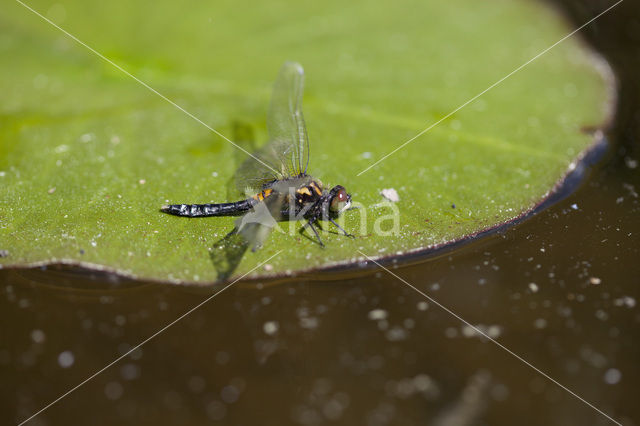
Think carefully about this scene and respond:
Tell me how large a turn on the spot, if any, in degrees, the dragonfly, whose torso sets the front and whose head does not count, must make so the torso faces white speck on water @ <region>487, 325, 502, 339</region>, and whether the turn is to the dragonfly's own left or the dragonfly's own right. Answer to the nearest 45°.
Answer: approximately 45° to the dragonfly's own right

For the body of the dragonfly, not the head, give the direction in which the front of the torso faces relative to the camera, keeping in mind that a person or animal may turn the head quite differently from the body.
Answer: to the viewer's right

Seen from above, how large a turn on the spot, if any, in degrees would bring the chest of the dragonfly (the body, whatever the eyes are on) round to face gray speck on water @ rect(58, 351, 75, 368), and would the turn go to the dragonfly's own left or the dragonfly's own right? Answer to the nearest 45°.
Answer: approximately 135° to the dragonfly's own right

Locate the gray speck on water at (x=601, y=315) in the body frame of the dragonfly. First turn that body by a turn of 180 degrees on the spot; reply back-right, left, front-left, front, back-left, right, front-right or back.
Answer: back-left

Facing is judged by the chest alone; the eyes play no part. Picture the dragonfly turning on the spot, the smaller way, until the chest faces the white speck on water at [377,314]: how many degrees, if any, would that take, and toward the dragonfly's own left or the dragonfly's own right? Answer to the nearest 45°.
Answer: approximately 90° to the dragonfly's own right

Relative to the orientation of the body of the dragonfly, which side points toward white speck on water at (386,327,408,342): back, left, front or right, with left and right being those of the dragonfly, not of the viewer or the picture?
right

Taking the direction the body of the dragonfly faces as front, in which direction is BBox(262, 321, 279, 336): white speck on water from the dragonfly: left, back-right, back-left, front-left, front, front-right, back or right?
right

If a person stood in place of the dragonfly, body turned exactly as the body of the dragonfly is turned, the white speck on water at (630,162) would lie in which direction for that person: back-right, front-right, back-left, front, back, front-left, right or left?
front

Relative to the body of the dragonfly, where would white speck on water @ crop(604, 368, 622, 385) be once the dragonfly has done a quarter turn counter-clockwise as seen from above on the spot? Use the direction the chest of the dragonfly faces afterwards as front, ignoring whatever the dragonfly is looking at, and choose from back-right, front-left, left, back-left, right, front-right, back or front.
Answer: back-right

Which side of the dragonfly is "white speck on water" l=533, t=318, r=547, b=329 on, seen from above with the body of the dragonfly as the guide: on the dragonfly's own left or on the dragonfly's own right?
on the dragonfly's own right

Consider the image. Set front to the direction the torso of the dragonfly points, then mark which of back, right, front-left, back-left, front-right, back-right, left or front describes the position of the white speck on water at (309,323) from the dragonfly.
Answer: right
